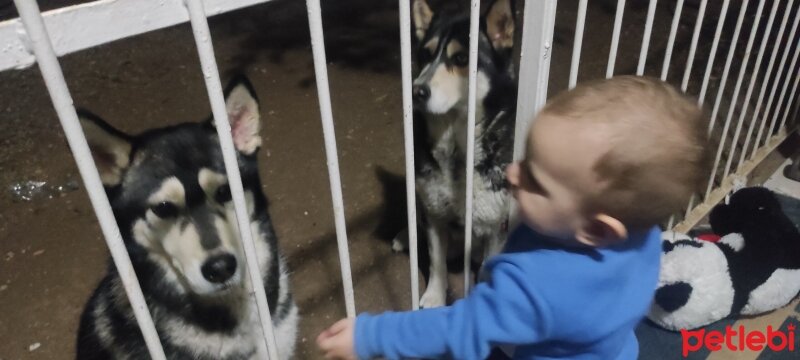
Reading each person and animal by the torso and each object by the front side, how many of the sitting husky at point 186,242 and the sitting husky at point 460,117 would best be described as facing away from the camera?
0

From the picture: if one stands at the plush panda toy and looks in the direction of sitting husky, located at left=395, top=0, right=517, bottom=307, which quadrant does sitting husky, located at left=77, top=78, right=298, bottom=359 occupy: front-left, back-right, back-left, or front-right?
front-left

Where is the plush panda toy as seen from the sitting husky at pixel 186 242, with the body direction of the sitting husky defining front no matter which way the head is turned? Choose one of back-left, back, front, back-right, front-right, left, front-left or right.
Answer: front-left

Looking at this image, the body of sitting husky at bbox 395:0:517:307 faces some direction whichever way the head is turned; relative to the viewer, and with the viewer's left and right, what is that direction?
facing the viewer and to the left of the viewer

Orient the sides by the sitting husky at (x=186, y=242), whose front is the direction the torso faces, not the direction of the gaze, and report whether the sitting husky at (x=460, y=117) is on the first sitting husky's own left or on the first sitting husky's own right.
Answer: on the first sitting husky's own left
